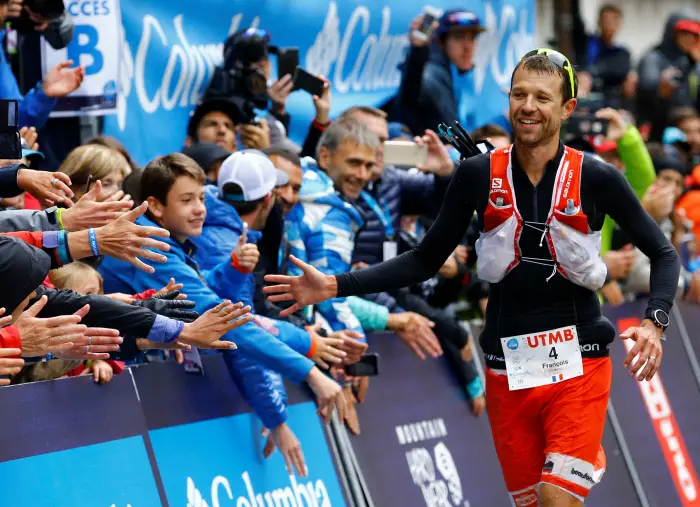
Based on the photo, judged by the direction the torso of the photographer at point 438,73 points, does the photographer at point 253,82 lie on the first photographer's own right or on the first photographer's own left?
on the first photographer's own right

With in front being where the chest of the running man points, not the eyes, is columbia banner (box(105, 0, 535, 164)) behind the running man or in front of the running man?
behind

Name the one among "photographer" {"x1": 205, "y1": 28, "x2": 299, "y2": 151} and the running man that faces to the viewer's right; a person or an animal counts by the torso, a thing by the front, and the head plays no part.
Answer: the photographer

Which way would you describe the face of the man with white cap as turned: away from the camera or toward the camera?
away from the camera

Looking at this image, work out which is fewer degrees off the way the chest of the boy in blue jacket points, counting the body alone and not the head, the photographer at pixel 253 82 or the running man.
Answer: the running man

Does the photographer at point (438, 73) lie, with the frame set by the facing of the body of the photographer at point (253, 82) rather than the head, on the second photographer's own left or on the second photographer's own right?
on the second photographer's own left

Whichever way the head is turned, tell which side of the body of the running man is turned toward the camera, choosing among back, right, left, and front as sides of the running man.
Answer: front

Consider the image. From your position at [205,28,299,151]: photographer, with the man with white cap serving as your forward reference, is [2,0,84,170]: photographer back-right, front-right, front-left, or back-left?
front-right

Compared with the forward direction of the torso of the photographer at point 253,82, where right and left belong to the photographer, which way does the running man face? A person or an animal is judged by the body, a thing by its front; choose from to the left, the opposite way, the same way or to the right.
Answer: to the right

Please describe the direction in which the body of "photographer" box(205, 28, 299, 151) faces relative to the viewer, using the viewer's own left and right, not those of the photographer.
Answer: facing to the right of the viewer

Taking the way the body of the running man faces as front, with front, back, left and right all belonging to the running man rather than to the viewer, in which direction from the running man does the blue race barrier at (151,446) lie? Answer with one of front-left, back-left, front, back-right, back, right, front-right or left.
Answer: right

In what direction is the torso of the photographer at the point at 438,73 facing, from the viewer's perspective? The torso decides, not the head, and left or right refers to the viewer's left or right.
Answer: facing the viewer and to the right of the viewer

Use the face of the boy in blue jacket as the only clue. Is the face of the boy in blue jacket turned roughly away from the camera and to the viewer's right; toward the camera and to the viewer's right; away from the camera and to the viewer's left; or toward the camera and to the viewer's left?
toward the camera and to the viewer's right

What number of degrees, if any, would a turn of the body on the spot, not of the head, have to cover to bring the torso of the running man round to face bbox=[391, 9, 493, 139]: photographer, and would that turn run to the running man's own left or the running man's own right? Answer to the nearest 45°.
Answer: approximately 180°

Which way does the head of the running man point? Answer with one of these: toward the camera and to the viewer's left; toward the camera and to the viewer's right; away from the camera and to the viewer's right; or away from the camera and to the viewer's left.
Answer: toward the camera and to the viewer's left
